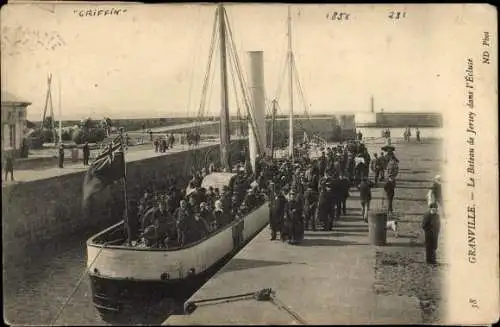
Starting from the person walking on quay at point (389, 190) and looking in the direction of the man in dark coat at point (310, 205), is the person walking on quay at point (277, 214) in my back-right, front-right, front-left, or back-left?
front-left

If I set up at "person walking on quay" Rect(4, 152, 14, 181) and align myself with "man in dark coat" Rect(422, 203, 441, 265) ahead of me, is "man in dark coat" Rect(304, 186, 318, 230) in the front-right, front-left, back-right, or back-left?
front-left
